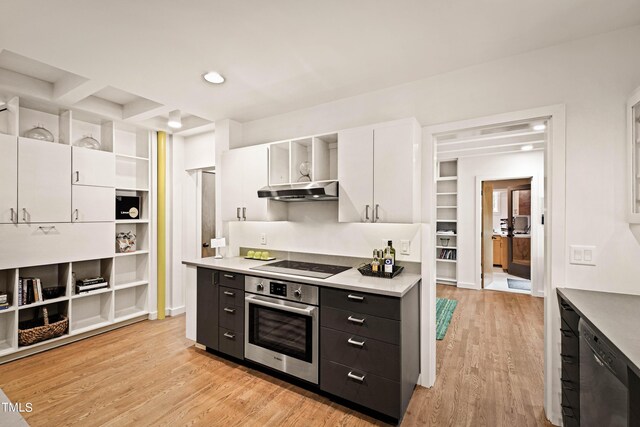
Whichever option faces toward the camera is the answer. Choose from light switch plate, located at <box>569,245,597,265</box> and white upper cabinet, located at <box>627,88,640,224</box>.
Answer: the light switch plate

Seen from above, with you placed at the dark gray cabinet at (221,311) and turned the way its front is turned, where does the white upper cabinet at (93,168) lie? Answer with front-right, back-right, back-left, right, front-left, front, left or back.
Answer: right

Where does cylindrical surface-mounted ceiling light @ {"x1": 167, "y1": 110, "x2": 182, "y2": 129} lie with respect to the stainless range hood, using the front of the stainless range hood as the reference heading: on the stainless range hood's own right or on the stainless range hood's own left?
on the stainless range hood's own right

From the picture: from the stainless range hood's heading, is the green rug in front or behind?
behind

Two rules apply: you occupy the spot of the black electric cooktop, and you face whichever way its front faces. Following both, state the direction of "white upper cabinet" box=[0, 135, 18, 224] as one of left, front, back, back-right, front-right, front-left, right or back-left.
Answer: front-right

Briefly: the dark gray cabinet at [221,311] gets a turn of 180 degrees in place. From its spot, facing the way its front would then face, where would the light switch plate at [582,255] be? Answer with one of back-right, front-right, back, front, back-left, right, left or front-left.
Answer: right

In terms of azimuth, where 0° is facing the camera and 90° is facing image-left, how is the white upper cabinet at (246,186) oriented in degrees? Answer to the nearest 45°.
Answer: approximately 45°

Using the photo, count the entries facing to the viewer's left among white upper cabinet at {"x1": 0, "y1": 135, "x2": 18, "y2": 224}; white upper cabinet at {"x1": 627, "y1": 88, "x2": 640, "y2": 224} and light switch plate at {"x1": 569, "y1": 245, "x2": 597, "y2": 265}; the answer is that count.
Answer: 1

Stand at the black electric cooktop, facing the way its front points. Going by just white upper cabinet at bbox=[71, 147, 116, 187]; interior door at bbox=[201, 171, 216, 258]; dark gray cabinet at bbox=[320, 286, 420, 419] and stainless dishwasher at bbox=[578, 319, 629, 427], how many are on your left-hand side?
2

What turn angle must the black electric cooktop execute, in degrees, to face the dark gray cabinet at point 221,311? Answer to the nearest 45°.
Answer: approximately 45° to its right

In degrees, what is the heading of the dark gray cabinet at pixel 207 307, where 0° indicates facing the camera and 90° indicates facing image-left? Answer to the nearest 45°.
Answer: approximately 45°

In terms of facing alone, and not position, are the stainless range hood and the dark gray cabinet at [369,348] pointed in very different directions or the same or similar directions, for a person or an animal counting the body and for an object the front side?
same or similar directions

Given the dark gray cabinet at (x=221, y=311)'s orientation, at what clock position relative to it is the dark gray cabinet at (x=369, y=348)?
the dark gray cabinet at (x=369, y=348) is roughly at 9 o'clock from the dark gray cabinet at (x=221, y=311).

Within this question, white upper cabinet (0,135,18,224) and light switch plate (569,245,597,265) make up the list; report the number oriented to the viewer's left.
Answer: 0

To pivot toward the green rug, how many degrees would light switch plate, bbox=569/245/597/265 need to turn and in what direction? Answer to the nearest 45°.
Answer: approximately 135° to its right

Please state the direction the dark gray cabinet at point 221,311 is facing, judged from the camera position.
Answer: facing the viewer and to the left of the viewer

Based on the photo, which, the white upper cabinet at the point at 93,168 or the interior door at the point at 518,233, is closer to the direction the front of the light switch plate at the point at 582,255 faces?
the white upper cabinet

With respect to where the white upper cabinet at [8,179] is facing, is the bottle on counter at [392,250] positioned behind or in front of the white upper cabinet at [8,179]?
in front

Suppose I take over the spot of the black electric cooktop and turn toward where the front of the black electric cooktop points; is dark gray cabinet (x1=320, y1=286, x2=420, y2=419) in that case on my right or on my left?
on my left

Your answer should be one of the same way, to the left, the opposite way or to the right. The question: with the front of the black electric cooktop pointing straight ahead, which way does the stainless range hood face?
the same way
